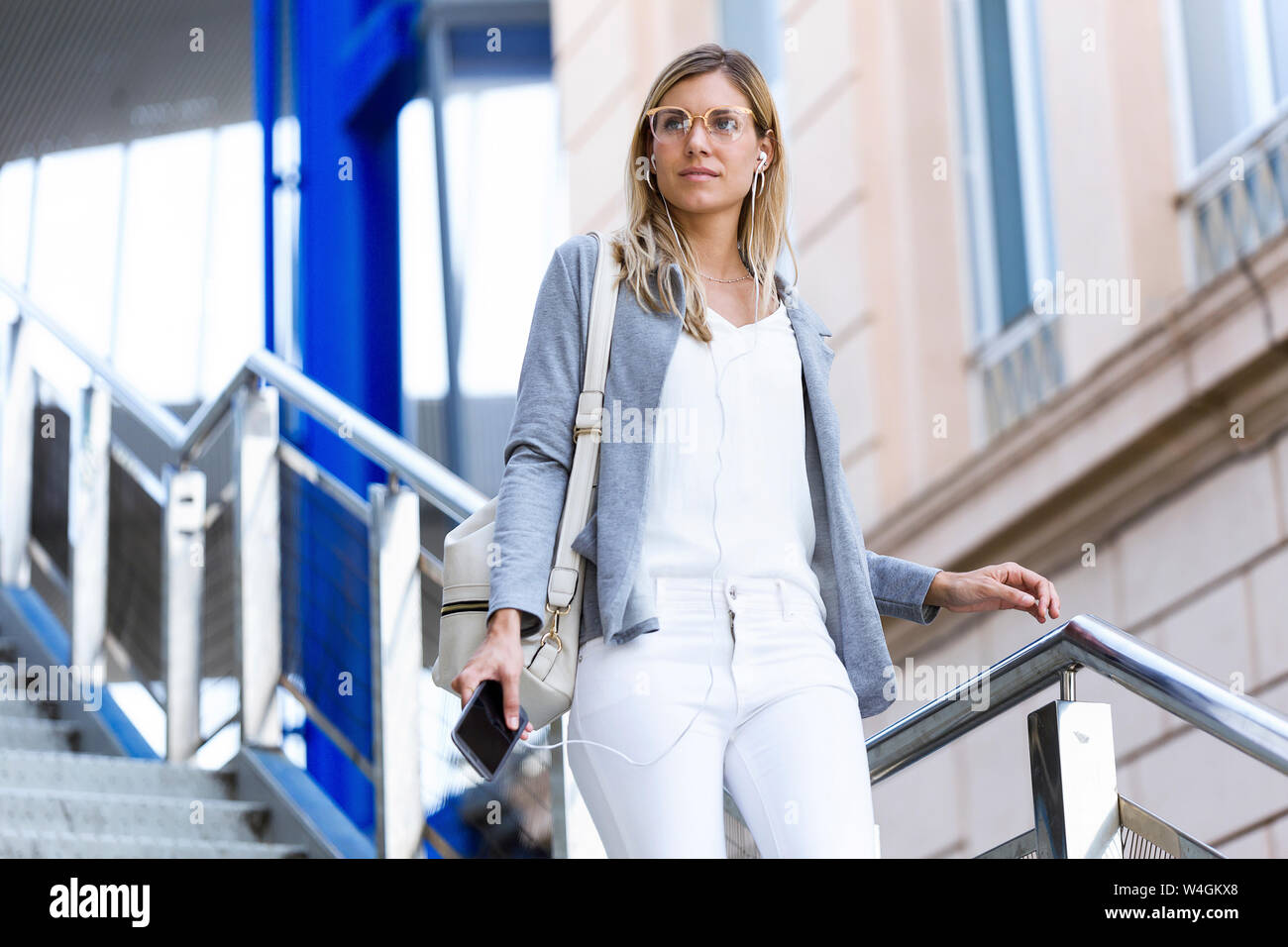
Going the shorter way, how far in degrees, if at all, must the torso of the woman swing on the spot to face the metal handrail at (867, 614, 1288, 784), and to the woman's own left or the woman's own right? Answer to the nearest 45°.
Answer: approximately 135° to the woman's own left

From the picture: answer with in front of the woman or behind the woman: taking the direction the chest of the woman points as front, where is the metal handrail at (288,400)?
behind

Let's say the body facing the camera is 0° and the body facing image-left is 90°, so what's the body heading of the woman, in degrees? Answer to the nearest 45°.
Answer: approximately 0°
